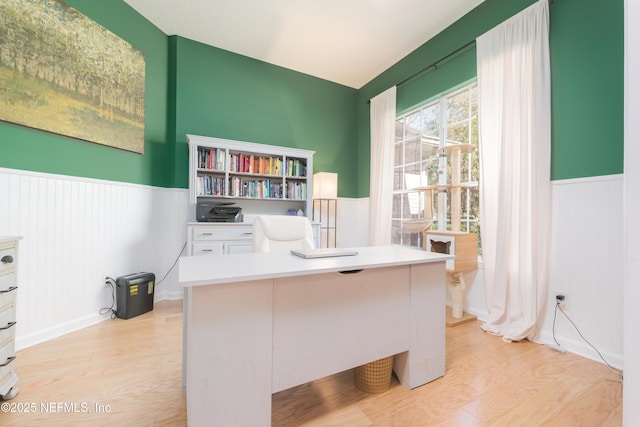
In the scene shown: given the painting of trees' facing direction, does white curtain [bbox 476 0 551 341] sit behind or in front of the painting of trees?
in front

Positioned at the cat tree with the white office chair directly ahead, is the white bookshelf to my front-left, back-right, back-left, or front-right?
front-right

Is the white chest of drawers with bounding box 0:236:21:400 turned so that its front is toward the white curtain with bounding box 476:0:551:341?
yes

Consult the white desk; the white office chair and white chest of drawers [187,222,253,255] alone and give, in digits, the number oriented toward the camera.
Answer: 2

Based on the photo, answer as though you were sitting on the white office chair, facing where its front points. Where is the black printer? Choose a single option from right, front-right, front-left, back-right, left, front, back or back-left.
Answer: back-right

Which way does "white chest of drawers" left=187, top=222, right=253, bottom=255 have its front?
toward the camera

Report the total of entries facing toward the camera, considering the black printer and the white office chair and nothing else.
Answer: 2

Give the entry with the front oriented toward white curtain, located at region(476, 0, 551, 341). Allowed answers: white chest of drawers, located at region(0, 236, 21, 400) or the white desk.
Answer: the white chest of drawers

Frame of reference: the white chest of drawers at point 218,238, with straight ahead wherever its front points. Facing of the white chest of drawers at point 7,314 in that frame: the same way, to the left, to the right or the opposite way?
to the left

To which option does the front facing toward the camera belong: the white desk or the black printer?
the black printer

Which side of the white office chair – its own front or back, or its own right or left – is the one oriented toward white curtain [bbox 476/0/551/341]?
left

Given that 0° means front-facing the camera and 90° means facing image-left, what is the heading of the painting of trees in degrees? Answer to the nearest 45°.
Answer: approximately 315°

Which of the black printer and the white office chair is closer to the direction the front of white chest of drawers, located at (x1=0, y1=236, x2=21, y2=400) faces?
the white office chair

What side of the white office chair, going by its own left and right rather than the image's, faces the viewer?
front

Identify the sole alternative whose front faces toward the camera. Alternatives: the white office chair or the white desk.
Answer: the white office chair

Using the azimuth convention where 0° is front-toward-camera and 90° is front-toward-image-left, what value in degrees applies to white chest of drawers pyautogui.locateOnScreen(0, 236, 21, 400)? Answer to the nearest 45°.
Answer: approximately 315°

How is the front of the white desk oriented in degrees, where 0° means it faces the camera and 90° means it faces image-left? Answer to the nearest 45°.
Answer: approximately 135°

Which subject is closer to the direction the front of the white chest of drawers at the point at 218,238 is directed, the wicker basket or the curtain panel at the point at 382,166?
the wicker basket
